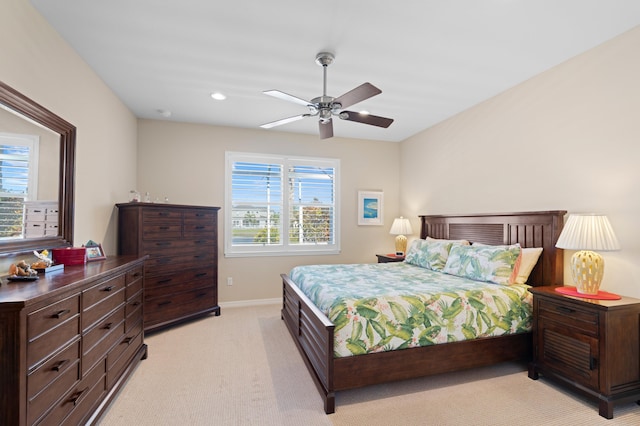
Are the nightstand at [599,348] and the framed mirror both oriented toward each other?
yes

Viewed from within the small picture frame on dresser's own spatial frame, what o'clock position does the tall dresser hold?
The tall dresser is roughly at 9 o'clock from the small picture frame on dresser.

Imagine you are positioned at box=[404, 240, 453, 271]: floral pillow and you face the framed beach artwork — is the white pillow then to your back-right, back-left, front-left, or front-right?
back-right

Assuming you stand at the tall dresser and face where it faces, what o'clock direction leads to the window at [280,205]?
The window is roughly at 10 o'clock from the tall dresser.

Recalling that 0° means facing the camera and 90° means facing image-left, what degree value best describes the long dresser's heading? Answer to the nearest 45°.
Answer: approximately 315°
